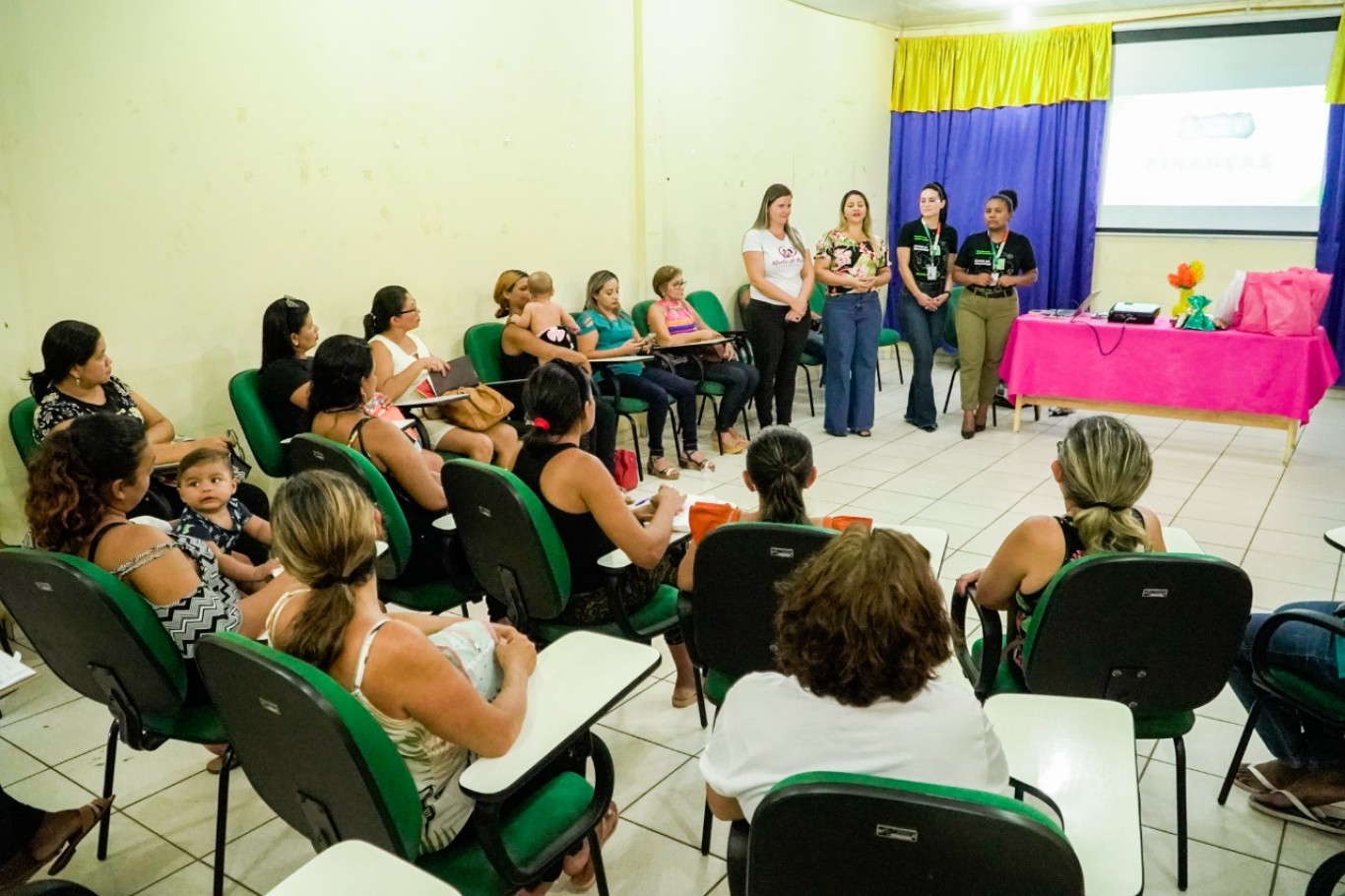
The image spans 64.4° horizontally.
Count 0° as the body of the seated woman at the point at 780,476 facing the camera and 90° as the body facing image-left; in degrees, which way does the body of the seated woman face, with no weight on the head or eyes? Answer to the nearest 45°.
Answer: approximately 180°

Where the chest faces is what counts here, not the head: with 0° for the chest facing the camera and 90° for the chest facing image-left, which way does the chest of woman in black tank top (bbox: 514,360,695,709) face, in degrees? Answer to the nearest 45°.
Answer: approximately 225°

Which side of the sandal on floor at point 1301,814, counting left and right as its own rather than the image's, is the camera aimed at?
left

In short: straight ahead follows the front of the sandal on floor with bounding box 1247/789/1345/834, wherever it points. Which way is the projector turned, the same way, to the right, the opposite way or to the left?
to the right

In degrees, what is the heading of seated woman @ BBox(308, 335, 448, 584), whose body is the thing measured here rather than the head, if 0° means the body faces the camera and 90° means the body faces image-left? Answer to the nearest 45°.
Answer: approximately 225°

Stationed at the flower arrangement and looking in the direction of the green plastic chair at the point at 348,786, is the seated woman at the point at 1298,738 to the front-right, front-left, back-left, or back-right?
front-left

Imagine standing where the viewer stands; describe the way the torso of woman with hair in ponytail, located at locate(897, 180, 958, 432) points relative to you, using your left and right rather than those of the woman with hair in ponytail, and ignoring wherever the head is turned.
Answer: facing the viewer

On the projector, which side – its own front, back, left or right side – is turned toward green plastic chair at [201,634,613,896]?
back

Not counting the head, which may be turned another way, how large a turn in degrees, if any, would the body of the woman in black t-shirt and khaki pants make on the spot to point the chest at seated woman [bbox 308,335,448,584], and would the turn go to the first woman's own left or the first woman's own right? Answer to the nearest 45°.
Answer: approximately 45° to the first woman's own right

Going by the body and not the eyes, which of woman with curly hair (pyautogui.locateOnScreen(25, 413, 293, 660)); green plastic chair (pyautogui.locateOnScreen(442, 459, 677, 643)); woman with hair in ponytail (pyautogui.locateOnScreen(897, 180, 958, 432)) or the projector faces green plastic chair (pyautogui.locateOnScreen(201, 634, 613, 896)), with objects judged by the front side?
the woman with hair in ponytail

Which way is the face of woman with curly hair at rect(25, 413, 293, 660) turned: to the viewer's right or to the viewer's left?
to the viewer's right

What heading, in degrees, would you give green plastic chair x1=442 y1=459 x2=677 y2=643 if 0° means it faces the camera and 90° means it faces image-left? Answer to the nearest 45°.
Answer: approximately 225°

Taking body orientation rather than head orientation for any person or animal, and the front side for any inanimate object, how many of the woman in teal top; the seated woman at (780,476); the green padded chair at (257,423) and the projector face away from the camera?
2

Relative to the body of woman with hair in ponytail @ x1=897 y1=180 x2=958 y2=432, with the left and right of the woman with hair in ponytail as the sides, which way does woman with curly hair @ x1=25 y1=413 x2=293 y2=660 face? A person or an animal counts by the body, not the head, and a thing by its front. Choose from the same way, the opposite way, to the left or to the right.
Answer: the opposite way

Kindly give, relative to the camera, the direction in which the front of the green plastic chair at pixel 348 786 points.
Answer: facing away from the viewer and to the right of the viewer

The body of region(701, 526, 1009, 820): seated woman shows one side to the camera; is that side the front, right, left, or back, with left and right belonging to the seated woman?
back
